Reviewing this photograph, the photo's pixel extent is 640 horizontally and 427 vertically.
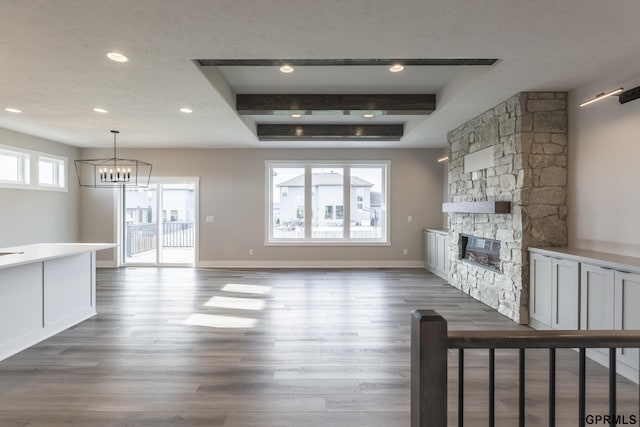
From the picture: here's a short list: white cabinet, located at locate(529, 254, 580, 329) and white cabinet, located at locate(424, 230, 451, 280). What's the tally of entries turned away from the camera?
0

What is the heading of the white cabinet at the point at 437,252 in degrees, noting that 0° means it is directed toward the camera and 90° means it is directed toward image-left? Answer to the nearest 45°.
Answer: approximately 45°

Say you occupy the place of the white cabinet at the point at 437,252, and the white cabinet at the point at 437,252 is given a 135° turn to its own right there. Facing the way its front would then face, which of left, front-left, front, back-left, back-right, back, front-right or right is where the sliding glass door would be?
left

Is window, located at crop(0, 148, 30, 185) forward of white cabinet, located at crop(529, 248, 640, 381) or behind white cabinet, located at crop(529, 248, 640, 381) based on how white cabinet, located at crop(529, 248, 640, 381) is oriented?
forward

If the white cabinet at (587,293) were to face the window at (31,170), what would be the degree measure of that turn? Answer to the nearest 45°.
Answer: approximately 45° to its right

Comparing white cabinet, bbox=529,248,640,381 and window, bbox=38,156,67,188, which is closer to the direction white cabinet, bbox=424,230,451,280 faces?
the window

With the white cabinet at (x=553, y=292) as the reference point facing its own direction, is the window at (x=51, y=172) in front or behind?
in front

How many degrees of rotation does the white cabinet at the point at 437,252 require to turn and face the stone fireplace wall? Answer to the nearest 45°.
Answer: approximately 45° to its left

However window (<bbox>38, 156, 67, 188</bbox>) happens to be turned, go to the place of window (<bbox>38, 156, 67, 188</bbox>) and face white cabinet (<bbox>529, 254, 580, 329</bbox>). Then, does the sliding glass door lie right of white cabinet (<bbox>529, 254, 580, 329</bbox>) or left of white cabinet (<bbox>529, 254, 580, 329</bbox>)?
left

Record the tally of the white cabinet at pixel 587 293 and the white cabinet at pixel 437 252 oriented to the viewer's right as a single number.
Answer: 0

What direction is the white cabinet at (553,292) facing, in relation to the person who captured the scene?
facing the viewer and to the left of the viewer
